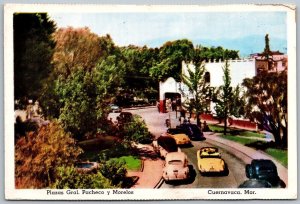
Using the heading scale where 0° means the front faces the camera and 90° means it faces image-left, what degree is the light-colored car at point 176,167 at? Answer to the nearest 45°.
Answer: approximately 180°
